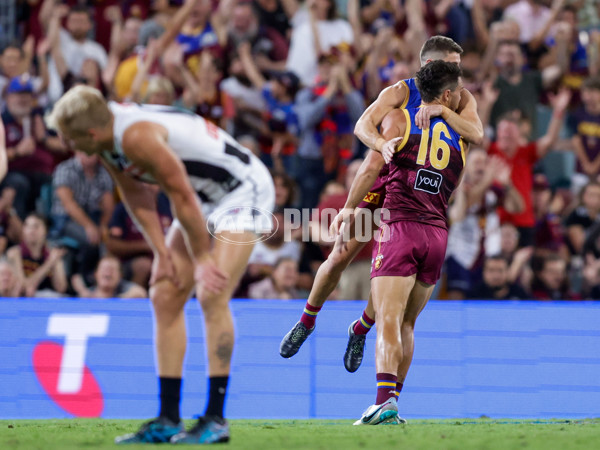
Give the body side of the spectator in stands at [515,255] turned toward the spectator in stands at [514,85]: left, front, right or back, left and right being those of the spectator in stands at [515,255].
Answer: back

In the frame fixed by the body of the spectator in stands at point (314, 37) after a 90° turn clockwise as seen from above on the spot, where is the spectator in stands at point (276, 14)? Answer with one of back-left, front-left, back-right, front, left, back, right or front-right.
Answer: front-right

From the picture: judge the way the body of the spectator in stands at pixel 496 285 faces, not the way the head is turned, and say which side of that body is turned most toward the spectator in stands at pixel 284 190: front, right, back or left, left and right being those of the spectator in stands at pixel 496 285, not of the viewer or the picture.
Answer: right

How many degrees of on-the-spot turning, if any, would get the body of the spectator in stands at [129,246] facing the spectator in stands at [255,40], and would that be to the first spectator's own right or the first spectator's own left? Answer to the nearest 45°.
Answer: approximately 135° to the first spectator's own left

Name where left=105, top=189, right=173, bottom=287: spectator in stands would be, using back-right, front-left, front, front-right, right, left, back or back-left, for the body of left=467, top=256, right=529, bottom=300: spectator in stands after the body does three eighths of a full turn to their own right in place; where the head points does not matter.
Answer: front-left

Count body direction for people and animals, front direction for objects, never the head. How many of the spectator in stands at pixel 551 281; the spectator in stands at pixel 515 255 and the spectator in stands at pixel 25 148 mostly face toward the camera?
3

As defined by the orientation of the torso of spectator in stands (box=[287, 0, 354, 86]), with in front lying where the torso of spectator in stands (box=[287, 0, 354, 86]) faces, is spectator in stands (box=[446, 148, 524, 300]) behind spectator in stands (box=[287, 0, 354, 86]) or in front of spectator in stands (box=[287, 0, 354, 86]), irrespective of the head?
in front

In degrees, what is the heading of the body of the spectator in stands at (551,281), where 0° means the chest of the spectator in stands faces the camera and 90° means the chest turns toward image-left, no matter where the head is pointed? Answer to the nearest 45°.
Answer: approximately 0°

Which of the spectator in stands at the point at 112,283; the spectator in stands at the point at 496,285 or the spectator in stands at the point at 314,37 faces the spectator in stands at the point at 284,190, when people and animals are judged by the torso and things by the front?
the spectator in stands at the point at 314,37

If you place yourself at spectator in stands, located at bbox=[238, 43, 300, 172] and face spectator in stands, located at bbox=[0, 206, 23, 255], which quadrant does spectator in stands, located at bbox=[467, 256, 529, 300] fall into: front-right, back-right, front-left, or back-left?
back-left

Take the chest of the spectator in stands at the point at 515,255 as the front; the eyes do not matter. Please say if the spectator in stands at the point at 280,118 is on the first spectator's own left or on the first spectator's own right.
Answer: on the first spectator's own right

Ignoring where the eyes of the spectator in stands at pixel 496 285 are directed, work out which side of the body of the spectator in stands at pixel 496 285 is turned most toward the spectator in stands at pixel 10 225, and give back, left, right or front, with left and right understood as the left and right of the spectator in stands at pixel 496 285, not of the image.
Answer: right
